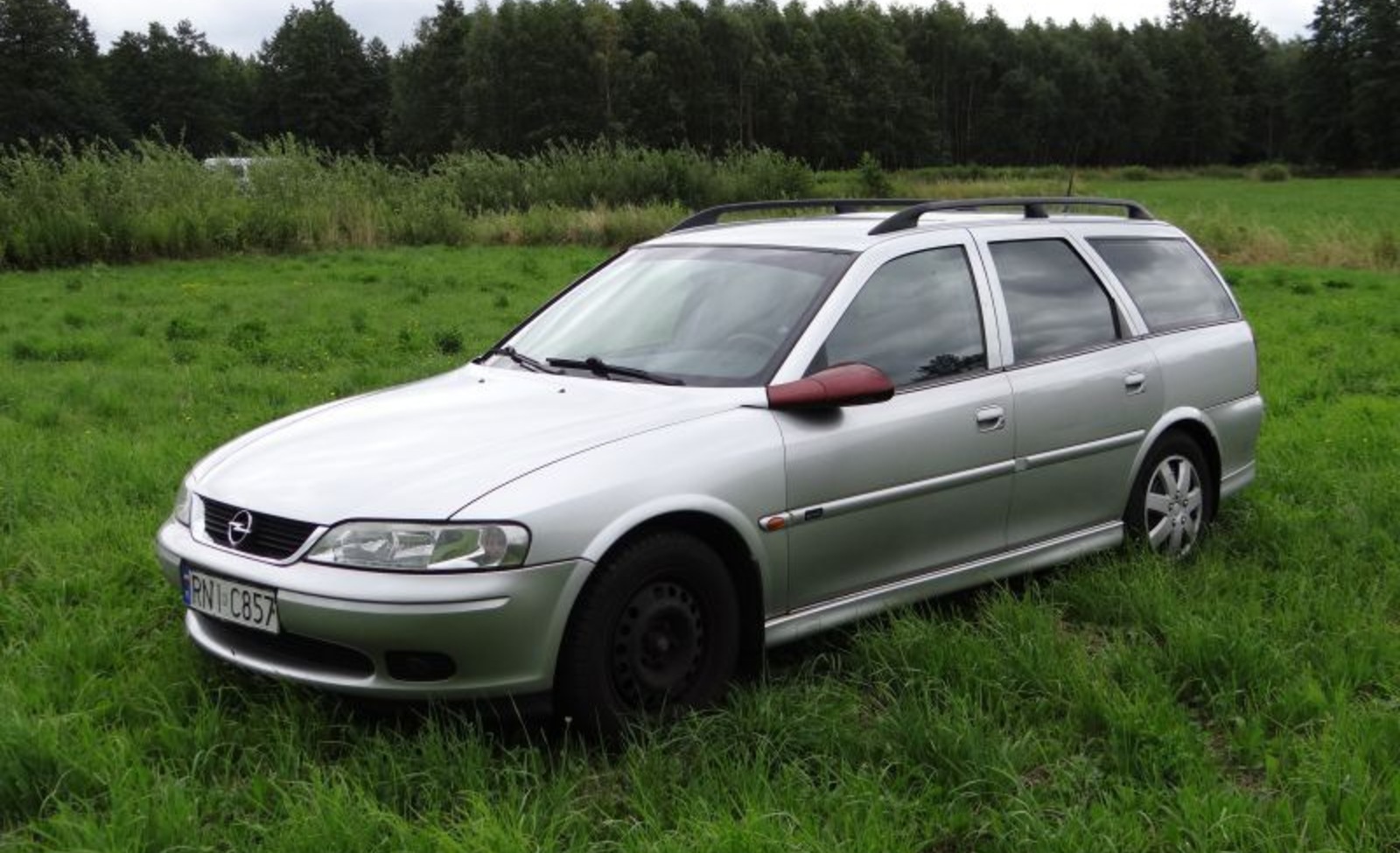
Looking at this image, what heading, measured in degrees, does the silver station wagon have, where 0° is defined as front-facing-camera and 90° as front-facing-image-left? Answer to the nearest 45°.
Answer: approximately 45°

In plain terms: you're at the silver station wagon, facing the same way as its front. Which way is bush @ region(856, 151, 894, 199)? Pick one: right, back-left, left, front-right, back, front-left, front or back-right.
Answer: back-right
